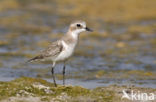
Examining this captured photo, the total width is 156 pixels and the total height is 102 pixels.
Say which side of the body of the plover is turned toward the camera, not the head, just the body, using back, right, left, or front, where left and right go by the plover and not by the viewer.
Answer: right
